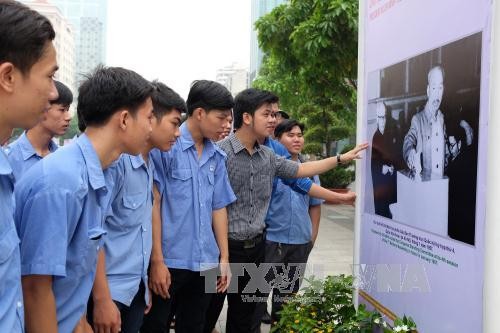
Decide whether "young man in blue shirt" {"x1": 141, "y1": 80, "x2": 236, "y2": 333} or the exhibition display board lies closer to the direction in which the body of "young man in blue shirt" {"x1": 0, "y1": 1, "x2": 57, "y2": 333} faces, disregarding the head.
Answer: the exhibition display board

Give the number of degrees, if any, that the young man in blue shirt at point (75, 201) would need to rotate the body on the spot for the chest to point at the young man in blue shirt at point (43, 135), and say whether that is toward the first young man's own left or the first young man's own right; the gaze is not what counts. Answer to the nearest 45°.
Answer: approximately 90° to the first young man's own left

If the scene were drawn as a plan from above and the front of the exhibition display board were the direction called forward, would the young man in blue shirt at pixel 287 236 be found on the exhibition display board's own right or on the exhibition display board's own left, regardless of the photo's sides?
on the exhibition display board's own right

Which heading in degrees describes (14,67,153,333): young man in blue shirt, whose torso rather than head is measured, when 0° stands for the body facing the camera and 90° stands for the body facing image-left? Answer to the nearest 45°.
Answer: approximately 270°

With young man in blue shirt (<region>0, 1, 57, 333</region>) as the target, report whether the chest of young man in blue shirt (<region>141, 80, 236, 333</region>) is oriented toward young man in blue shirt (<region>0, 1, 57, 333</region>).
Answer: no

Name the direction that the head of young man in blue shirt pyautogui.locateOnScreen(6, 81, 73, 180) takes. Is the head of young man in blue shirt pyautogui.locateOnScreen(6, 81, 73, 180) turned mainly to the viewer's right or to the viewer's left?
to the viewer's right

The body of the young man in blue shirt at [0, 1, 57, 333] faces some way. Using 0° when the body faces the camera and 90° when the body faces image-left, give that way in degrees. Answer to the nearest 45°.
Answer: approximately 270°

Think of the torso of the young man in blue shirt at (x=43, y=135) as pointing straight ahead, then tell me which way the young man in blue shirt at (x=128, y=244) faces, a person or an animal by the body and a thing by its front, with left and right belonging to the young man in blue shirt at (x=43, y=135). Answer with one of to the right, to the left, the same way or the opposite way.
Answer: the same way

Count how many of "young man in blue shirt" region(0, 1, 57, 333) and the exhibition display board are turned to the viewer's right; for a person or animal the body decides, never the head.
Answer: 1

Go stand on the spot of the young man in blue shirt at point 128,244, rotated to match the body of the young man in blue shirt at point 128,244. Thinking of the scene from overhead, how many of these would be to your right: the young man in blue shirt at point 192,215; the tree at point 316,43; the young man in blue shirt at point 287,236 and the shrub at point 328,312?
0

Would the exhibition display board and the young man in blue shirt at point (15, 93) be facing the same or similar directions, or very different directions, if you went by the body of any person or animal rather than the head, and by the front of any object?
very different directions

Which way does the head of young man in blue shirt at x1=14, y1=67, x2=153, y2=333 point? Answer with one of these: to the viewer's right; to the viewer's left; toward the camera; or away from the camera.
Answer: to the viewer's right

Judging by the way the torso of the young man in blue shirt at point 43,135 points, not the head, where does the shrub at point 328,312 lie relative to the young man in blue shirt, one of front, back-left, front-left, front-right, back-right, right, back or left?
front

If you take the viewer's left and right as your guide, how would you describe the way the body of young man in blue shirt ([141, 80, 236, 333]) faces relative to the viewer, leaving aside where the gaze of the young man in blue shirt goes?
facing the viewer and to the right of the viewer

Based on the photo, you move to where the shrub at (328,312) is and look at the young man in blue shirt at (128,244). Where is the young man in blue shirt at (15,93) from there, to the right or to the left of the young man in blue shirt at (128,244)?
left
